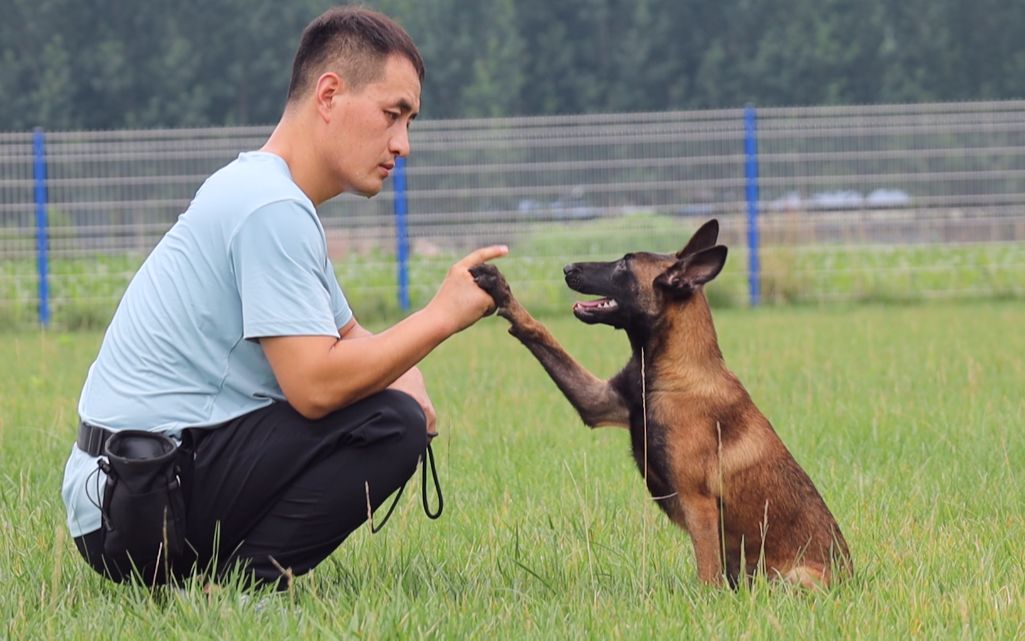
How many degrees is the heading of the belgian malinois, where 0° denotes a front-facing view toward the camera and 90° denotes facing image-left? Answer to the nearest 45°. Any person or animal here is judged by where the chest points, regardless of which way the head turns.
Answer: approximately 90°

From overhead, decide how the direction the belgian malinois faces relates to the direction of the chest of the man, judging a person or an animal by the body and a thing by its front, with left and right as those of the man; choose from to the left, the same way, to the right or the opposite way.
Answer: the opposite way

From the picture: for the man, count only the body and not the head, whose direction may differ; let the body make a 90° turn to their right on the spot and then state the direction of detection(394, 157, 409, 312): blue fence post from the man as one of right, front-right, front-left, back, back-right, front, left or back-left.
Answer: back

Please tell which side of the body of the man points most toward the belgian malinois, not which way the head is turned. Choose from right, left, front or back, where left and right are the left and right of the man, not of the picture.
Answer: front

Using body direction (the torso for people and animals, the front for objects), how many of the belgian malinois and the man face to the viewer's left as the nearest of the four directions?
1

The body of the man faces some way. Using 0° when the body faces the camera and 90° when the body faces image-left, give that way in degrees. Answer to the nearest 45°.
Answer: approximately 270°
